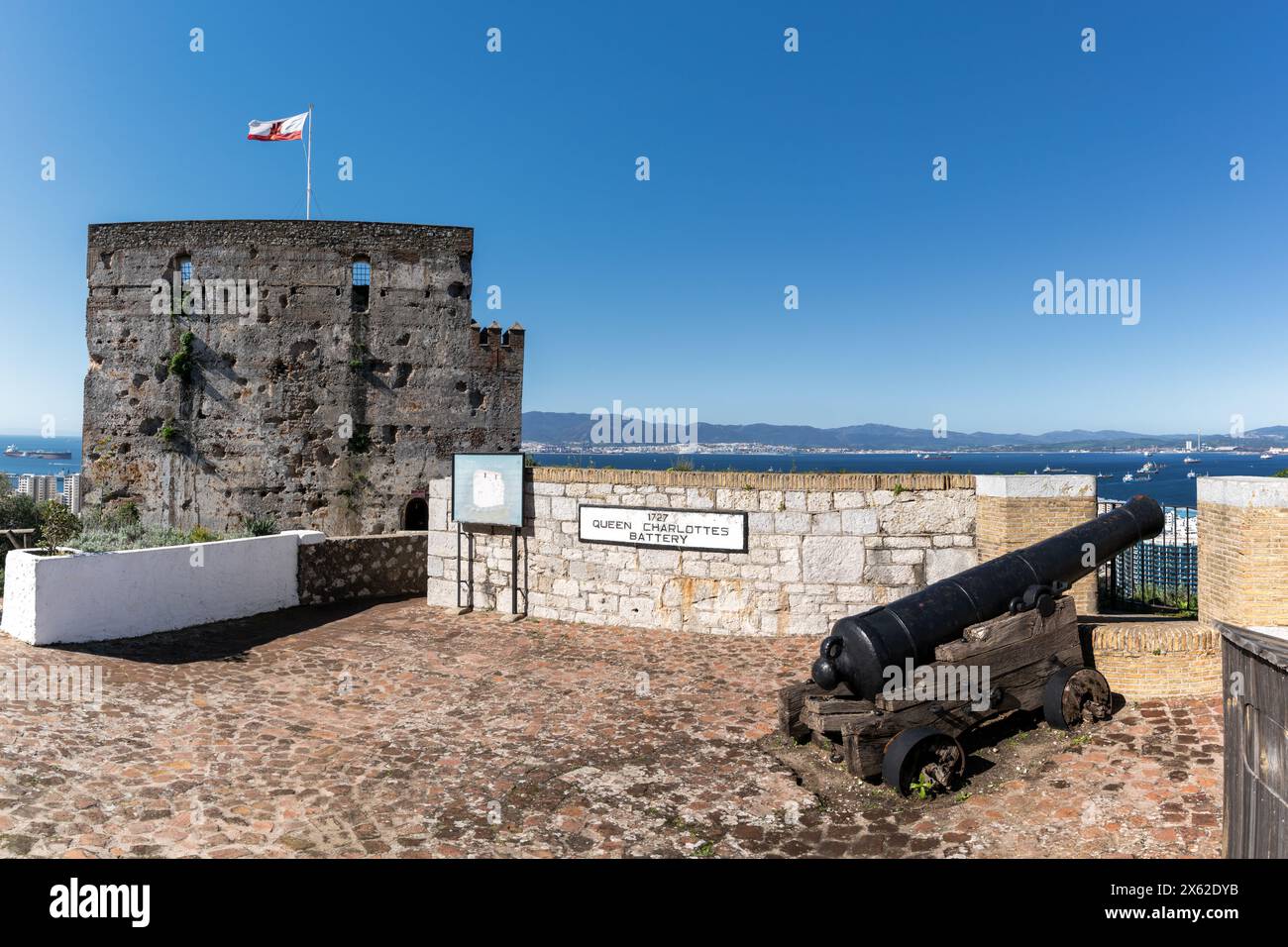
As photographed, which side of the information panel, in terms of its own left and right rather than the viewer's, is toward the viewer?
front

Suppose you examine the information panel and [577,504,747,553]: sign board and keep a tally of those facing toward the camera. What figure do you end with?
2

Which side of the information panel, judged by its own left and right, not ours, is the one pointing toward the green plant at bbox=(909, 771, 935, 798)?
front

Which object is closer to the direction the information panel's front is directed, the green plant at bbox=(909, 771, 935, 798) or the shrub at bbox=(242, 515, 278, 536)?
the green plant

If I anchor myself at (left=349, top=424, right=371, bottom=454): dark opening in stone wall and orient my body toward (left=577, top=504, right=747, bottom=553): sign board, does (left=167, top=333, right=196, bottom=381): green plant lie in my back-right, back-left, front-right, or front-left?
back-right
